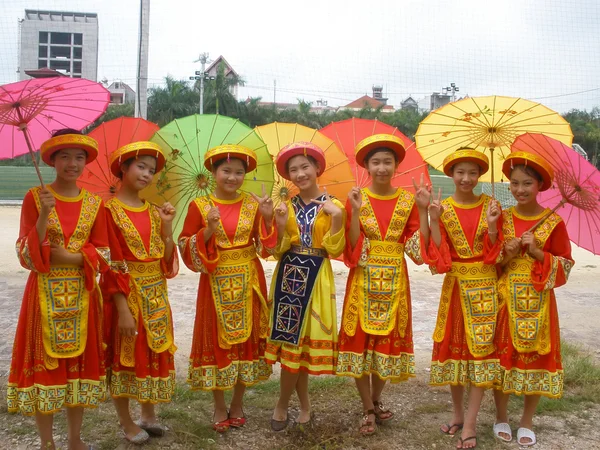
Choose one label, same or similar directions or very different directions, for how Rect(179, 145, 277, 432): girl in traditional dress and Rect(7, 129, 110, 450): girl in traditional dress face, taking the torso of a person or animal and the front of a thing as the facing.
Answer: same or similar directions

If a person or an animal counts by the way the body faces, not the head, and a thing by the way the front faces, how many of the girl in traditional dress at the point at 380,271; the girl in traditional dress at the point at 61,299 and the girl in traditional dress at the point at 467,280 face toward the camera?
3

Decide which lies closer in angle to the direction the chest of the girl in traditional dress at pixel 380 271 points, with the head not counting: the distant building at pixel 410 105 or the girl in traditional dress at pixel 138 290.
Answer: the girl in traditional dress

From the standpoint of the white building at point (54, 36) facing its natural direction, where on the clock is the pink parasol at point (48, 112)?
The pink parasol is roughly at 12 o'clock from the white building.

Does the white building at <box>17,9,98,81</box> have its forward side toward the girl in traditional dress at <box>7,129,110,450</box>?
yes

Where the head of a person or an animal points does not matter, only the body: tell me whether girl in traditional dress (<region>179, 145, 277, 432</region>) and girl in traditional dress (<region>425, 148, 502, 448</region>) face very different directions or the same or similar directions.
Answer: same or similar directions

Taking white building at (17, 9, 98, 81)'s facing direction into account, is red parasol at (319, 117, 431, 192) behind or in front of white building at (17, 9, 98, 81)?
in front

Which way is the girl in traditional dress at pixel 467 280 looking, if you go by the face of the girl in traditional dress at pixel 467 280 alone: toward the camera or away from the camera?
toward the camera

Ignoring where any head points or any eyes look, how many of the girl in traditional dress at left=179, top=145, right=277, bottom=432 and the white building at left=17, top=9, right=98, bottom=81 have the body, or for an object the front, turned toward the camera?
2

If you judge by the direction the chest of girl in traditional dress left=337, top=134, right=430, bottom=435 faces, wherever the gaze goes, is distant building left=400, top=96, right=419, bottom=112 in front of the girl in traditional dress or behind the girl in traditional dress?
behind

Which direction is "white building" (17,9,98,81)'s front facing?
toward the camera

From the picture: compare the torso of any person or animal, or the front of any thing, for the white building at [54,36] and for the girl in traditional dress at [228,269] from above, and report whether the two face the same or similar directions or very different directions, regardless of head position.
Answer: same or similar directions

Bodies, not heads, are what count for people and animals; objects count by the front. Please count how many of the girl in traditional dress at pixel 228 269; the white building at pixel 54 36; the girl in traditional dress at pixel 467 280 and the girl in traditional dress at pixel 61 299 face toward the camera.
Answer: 4

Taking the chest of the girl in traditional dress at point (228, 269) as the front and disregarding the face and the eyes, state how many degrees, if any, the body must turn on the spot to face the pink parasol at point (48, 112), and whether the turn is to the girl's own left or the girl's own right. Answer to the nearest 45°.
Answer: approximately 90° to the girl's own right

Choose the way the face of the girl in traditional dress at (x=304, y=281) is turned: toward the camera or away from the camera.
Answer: toward the camera

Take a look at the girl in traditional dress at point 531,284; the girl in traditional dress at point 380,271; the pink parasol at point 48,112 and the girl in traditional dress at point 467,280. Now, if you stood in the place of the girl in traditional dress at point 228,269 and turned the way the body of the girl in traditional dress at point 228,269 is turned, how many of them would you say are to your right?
1

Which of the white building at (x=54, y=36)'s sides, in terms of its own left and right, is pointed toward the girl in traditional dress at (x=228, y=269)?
front

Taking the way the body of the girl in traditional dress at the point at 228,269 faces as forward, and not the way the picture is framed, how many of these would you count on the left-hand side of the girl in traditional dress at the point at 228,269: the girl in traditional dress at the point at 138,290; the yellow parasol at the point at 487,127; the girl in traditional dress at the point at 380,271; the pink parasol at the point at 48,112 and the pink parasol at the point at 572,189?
3

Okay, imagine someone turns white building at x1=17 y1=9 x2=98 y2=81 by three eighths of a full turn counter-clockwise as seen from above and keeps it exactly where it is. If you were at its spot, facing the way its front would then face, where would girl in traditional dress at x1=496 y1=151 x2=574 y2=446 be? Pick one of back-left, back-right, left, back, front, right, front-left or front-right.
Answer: back-right

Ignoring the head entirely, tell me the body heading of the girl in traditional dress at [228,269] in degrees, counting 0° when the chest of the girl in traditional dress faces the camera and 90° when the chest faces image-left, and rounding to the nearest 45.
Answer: approximately 0°

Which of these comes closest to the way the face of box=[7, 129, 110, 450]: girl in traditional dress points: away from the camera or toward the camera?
toward the camera
